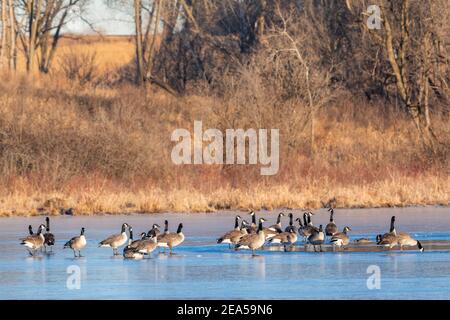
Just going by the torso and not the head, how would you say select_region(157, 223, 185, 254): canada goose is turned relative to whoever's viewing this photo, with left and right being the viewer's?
facing to the right of the viewer

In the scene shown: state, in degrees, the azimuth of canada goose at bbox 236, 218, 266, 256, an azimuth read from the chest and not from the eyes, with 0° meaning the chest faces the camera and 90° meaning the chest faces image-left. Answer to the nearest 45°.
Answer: approximately 270°

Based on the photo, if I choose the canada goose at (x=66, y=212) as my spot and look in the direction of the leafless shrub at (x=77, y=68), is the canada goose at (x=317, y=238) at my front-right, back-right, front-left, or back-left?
back-right

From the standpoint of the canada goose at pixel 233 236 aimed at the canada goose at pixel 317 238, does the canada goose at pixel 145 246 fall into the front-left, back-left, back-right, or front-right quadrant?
back-right

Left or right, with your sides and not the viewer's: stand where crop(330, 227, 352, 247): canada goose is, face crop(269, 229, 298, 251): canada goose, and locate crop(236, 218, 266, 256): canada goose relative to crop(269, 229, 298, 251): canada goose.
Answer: left

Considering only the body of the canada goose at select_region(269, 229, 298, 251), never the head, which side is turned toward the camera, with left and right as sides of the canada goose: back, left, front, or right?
right

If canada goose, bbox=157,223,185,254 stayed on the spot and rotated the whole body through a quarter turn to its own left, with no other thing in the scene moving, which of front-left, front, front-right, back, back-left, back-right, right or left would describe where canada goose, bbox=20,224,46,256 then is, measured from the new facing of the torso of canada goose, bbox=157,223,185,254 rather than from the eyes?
left
